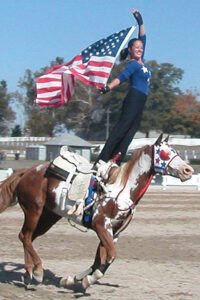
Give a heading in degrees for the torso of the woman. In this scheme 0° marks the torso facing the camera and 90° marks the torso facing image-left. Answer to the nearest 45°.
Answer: approximately 315°

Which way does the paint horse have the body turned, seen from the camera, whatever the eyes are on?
to the viewer's right
